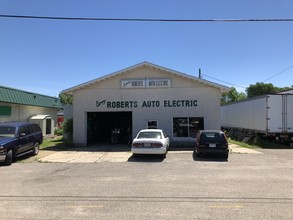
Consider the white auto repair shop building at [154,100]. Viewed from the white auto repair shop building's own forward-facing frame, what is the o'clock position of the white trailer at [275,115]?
The white trailer is roughly at 9 o'clock from the white auto repair shop building.
